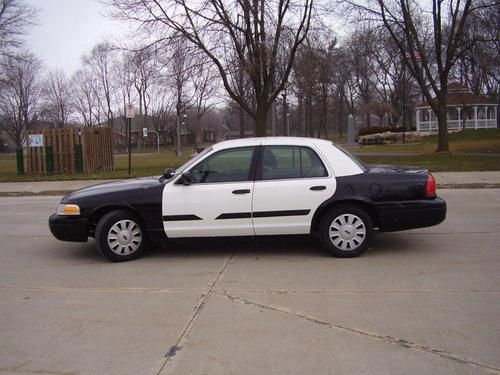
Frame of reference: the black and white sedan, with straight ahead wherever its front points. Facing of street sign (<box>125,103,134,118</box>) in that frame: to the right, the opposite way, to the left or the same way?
to the left

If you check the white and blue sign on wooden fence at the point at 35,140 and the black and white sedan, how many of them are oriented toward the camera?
1

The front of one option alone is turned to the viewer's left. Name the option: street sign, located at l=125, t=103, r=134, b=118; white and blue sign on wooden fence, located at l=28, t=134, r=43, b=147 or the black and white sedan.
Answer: the black and white sedan

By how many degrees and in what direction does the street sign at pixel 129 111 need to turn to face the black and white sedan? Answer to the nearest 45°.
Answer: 0° — it already faces it

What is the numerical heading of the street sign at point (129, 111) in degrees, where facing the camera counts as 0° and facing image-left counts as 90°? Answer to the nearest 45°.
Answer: approximately 0°

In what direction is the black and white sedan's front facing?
to the viewer's left

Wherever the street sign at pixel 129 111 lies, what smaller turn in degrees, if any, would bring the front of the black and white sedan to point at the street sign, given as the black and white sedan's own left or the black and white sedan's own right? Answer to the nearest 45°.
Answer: approximately 90° to the black and white sedan's own right

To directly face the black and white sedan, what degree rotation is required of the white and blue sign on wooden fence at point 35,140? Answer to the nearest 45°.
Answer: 0° — it already faces it

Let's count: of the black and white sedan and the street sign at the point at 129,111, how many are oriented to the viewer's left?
1

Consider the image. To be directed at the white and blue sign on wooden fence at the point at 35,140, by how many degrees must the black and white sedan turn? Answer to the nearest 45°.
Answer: approximately 45° to its right
